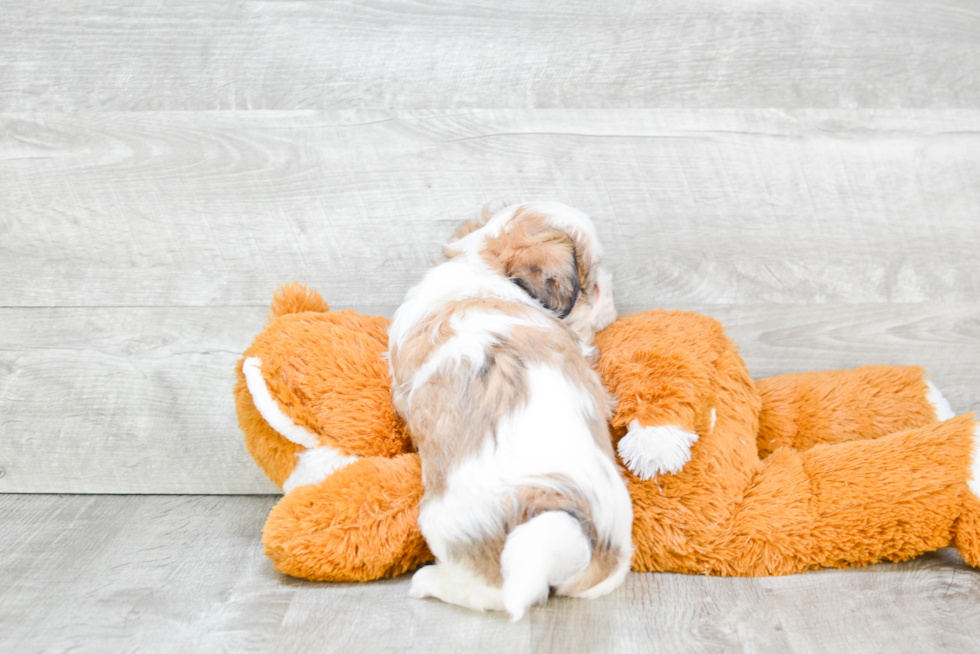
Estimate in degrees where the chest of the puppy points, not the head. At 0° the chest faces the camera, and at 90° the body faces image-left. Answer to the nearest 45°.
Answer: approximately 180°
